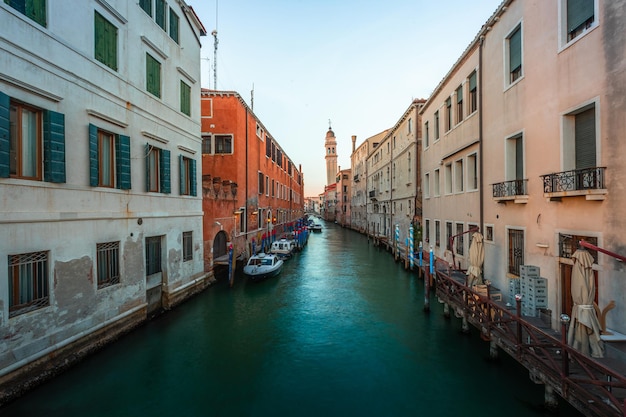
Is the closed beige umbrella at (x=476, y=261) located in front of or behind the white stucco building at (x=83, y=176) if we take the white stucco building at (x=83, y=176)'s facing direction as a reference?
in front

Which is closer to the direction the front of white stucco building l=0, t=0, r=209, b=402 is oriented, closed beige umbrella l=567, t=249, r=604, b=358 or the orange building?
the closed beige umbrella

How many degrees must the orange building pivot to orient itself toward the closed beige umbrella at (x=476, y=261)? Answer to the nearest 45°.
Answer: approximately 45° to its right

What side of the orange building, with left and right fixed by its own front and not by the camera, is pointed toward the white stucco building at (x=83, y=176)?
right

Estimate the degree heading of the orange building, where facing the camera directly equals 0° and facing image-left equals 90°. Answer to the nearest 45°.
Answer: approximately 270°

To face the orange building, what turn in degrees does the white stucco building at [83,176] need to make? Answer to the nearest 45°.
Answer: approximately 90° to its left

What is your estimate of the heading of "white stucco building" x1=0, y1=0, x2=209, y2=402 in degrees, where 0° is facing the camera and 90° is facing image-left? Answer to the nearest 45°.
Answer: approximately 315°

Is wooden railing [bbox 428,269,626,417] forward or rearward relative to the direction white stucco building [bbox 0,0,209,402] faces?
forward

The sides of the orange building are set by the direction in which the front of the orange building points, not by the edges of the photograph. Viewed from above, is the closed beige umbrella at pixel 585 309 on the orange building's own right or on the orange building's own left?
on the orange building's own right
